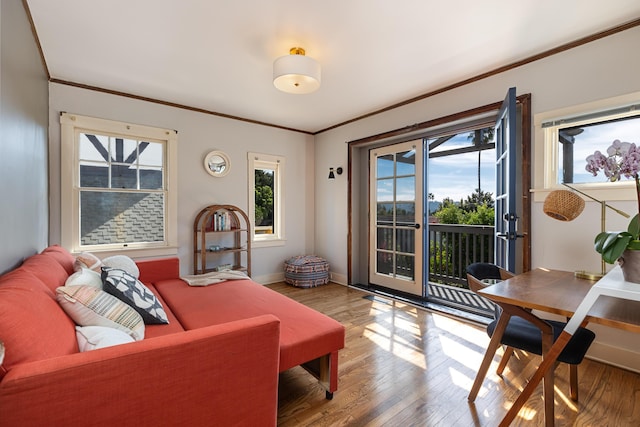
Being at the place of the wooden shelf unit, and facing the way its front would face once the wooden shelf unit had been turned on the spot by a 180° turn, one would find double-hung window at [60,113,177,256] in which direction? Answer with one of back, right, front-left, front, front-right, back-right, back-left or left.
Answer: left

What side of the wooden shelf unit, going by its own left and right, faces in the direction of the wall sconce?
left

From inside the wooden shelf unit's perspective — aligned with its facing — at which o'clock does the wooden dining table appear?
The wooden dining table is roughly at 11 o'clock from the wooden shelf unit.

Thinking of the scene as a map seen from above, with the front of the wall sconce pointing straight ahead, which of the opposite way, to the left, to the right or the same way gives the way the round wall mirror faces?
to the left

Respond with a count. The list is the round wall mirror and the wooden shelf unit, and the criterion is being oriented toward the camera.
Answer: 2

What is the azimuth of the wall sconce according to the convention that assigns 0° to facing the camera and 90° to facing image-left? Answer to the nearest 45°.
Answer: approximately 45°

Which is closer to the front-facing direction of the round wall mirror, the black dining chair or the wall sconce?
the black dining chair

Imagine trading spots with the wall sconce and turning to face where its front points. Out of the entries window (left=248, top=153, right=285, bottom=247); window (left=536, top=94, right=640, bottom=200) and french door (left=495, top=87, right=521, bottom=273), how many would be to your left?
2

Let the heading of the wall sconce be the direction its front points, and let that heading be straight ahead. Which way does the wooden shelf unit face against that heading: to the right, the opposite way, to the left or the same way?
to the left

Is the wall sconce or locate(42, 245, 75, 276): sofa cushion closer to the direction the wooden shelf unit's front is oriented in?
the sofa cushion
